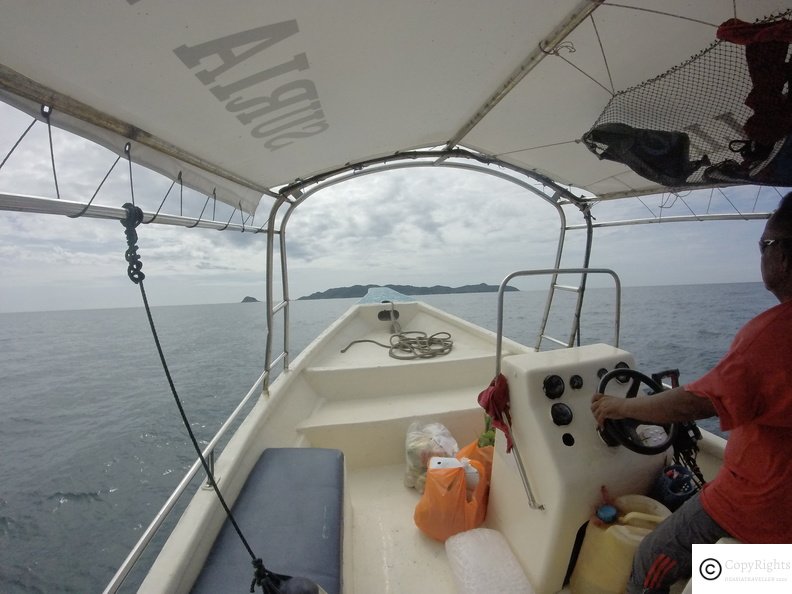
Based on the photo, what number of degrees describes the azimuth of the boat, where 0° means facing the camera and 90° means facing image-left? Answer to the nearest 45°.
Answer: approximately 180°

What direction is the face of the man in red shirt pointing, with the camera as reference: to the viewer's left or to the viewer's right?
to the viewer's left
